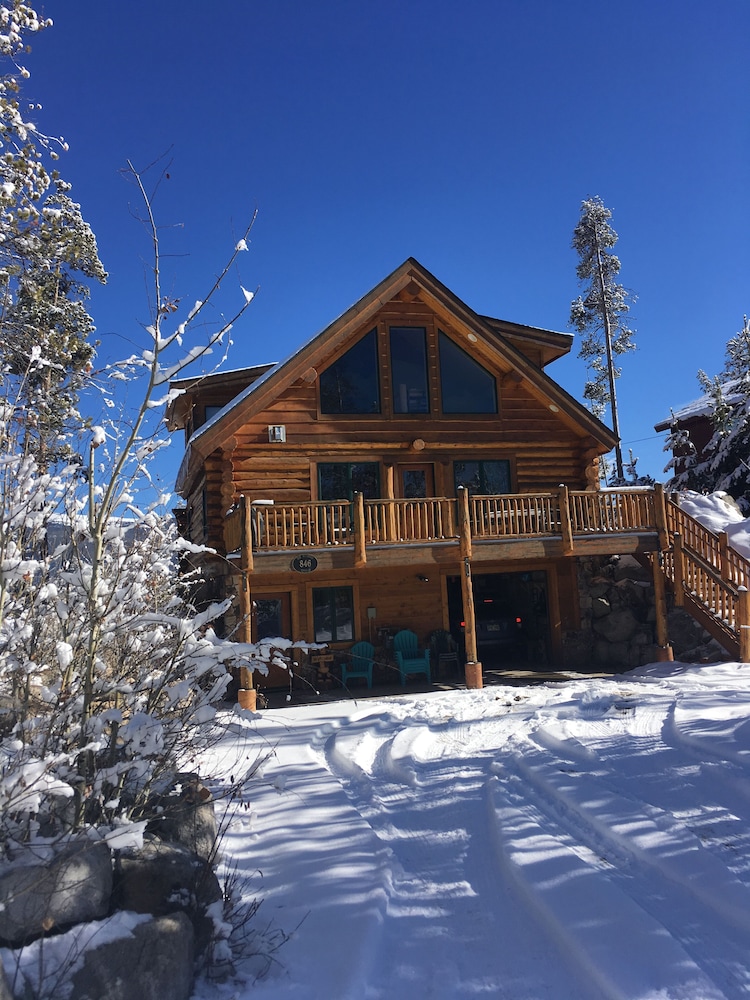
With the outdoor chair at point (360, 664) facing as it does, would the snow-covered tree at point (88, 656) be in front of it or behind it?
in front

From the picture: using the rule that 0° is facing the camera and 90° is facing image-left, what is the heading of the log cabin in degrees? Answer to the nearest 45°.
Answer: approximately 0°

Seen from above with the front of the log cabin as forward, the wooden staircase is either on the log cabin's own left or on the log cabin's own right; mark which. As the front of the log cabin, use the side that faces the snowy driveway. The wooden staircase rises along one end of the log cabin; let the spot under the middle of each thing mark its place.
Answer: on the log cabin's own left

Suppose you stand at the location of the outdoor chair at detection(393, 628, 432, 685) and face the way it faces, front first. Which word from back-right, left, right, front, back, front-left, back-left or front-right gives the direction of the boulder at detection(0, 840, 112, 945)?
front-right

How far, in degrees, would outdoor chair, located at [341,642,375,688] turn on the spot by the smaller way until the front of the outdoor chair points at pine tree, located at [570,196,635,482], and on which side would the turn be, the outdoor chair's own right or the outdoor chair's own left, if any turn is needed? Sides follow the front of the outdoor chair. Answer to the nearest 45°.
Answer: approximately 180°

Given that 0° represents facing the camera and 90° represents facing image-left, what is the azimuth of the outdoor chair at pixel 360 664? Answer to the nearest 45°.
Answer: approximately 45°

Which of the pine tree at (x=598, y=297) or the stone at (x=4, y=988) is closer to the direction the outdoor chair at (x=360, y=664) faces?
the stone

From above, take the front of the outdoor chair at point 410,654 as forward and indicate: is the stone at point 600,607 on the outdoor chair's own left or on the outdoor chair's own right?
on the outdoor chair's own left

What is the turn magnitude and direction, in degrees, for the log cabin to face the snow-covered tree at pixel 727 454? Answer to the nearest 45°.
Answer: approximately 135° to its left
